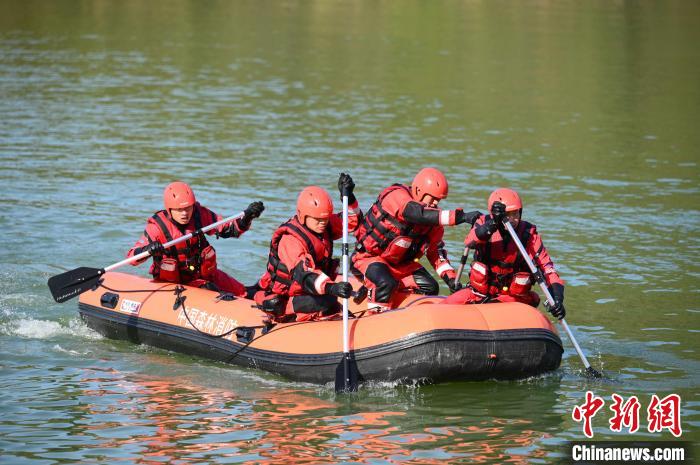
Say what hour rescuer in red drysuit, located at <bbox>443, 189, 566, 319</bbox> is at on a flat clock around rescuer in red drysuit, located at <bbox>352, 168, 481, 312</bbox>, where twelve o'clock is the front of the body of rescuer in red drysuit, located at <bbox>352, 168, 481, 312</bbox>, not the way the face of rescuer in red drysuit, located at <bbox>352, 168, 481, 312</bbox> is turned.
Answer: rescuer in red drysuit, located at <bbox>443, 189, 566, 319</bbox> is roughly at 11 o'clock from rescuer in red drysuit, located at <bbox>352, 168, 481, 312</bbox>.

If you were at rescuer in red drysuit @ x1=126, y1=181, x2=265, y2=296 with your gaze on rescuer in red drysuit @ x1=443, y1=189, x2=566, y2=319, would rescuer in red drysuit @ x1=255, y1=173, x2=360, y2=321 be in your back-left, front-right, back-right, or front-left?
front-right

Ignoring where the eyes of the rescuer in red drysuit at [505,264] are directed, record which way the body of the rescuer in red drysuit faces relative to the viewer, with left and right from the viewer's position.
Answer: facing the viewer

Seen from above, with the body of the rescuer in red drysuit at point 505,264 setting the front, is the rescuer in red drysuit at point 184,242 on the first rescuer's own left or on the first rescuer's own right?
on the first rescuer's own right

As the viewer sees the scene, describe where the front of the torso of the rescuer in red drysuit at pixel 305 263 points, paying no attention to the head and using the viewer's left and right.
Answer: facing the viewer and to the right of the viewer
